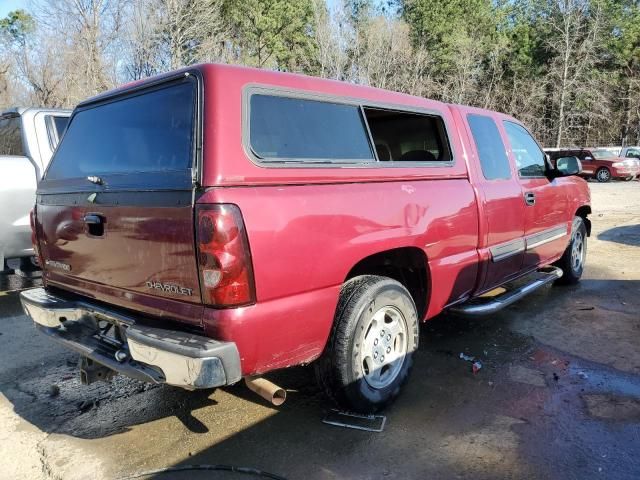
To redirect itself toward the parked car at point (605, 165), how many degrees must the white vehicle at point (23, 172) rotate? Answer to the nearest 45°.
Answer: approximately 45° to its right

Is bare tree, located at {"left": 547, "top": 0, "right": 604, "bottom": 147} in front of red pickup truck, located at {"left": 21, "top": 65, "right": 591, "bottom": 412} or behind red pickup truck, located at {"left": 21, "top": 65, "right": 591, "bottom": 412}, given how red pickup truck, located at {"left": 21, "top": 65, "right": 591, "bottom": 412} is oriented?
in front

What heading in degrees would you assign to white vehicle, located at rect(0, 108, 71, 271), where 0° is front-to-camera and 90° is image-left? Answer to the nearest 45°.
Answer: approximately 225°

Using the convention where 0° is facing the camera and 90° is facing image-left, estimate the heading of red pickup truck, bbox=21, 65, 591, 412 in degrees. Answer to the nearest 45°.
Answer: approximately 225°

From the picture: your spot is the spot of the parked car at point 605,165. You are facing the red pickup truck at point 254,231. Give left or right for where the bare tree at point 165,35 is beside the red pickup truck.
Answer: right

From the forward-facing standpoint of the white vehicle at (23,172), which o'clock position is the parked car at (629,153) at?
The parked car is roughly at 1 o'clock from the white vehicle.

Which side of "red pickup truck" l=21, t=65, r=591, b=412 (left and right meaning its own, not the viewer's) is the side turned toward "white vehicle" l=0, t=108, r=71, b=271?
left

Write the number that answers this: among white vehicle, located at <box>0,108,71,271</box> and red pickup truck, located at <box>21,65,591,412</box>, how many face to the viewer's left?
0
